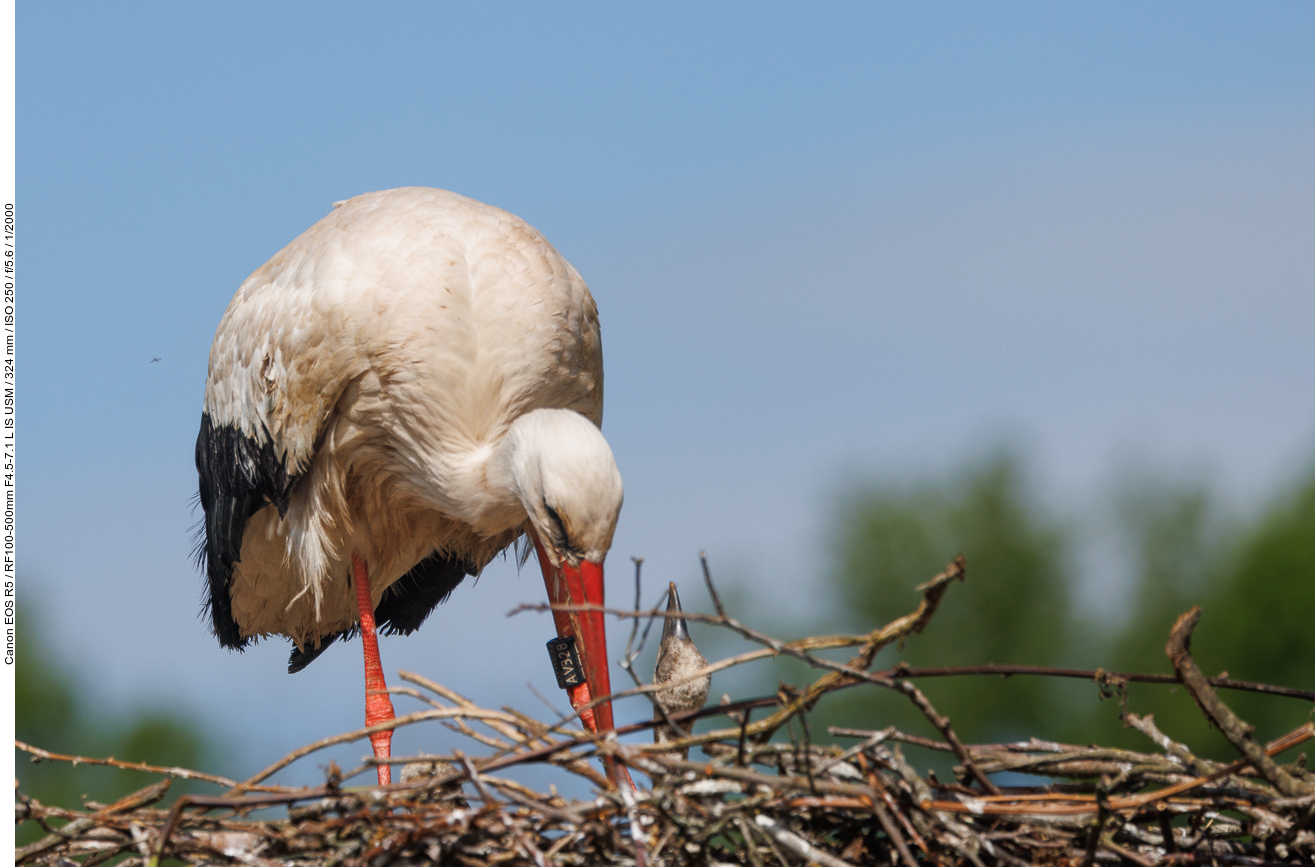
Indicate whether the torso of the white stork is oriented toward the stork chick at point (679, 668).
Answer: yes

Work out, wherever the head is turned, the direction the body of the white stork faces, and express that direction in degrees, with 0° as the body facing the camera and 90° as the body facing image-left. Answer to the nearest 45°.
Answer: approximately 315°
